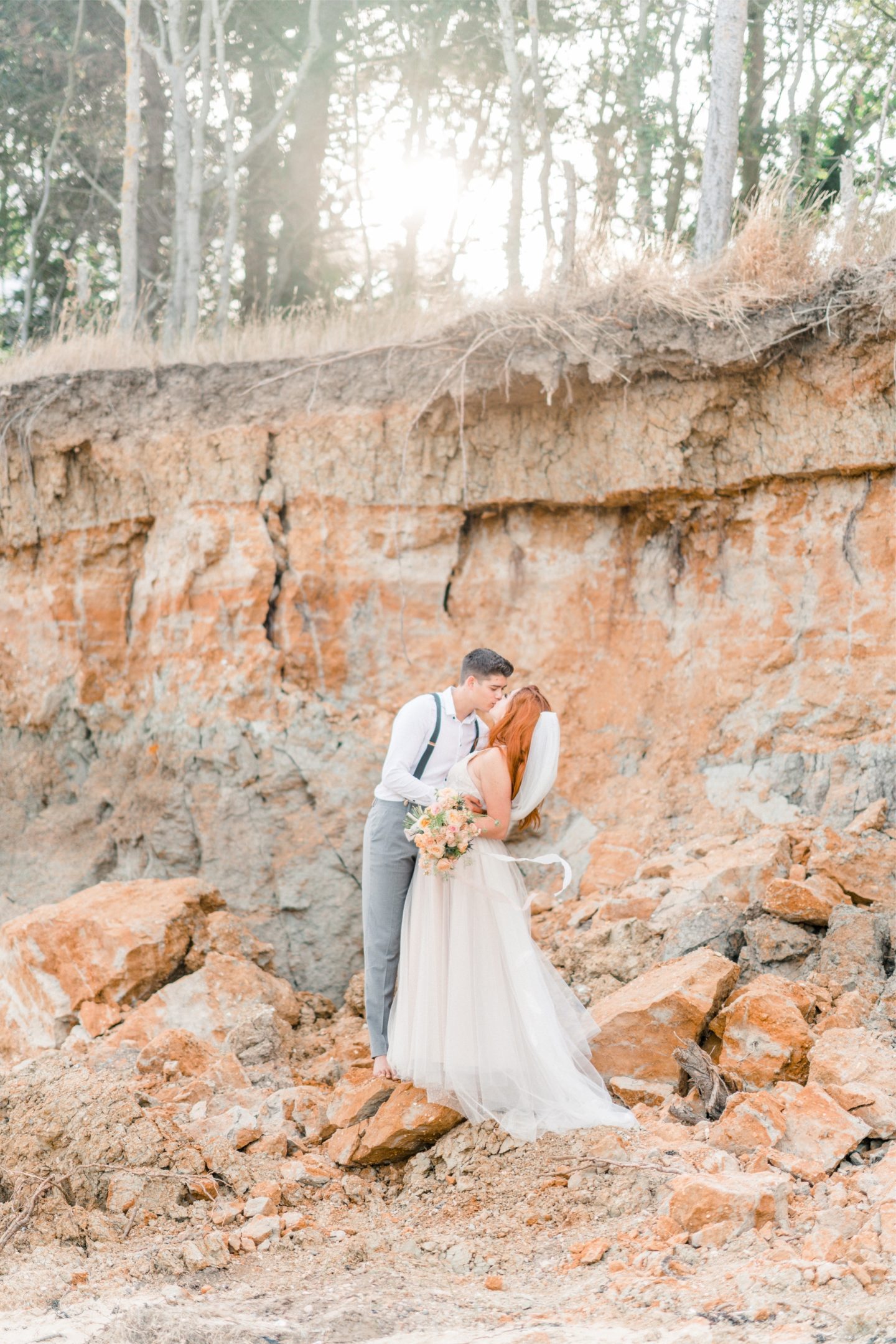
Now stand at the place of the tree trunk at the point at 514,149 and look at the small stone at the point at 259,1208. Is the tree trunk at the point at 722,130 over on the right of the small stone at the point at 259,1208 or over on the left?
left

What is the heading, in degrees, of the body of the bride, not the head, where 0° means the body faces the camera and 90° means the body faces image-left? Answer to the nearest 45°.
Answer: approximately 90°

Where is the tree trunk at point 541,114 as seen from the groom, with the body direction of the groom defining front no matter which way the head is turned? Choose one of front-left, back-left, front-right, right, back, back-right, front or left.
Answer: back-left

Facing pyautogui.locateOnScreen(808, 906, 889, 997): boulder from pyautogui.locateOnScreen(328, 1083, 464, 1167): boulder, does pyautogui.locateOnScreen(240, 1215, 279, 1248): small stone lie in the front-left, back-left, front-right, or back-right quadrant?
back-right

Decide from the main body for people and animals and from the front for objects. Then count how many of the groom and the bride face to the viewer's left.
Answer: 1

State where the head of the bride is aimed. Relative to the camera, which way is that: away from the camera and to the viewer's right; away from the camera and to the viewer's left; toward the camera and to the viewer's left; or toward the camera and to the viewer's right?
away from the camera and to the viewer's left

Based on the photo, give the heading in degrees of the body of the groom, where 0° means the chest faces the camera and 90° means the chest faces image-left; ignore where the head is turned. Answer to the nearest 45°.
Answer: approximately 315°

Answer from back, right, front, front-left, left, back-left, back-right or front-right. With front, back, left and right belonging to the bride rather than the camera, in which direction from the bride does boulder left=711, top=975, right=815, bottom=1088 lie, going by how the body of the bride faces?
back

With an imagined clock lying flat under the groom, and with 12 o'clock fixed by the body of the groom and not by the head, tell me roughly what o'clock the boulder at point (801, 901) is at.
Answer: The boulder is roughly at 10 o'clock from the groom.

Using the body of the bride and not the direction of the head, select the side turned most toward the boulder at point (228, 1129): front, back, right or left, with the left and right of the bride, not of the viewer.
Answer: front

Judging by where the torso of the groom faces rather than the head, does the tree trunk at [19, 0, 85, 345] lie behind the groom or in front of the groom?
behind
